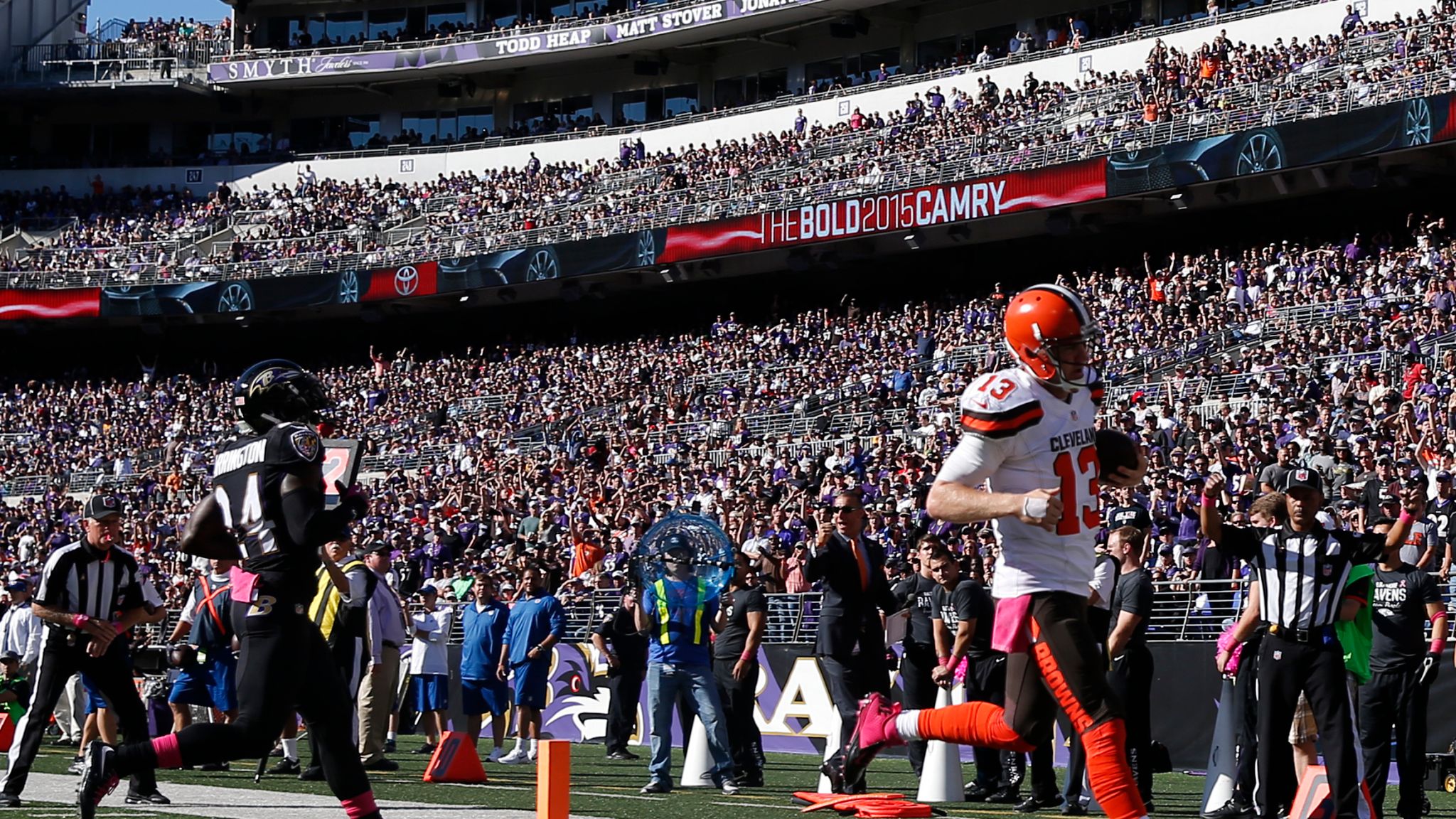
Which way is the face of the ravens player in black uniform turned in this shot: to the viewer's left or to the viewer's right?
to the viewer's right

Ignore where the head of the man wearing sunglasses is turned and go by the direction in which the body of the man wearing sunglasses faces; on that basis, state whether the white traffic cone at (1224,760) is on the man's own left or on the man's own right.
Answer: on the man's own left

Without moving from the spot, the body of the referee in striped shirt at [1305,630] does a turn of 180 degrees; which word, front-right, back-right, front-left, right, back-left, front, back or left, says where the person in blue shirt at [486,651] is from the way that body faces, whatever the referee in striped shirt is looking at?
front-left

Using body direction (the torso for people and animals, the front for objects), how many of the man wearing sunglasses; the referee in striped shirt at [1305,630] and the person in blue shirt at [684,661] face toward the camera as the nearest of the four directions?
3

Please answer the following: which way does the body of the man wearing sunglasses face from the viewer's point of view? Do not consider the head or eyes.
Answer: toward the camera

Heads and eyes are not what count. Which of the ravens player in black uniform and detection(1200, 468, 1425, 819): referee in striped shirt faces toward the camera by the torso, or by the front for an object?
the referee in striped shirt

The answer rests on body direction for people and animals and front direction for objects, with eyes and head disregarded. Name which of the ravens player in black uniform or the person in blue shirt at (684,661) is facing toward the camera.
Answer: the person in blue shirt

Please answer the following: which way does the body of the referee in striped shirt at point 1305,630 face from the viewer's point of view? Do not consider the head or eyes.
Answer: toward the camera

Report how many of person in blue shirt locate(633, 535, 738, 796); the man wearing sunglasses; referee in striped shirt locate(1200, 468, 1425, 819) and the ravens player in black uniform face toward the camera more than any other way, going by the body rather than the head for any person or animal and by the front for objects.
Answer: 3

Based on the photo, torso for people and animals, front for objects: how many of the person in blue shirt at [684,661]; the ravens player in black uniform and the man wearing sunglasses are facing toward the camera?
2

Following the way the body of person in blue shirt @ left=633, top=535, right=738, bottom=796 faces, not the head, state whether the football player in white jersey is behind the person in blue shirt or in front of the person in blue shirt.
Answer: in front

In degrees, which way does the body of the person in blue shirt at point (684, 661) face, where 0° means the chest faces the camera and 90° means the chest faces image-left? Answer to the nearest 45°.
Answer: approximately 0°

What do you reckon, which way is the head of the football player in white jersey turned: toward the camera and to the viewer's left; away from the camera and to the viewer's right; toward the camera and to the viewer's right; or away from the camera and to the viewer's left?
toward the camera and to the viewer's right

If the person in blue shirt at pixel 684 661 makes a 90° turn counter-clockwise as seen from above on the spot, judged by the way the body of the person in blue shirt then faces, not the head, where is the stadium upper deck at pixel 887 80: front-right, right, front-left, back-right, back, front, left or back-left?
left

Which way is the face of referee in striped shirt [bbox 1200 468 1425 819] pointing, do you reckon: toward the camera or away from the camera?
toward the camera

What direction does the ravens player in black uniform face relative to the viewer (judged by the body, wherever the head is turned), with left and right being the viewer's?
facing away from the viewer and to the right of the viewer
